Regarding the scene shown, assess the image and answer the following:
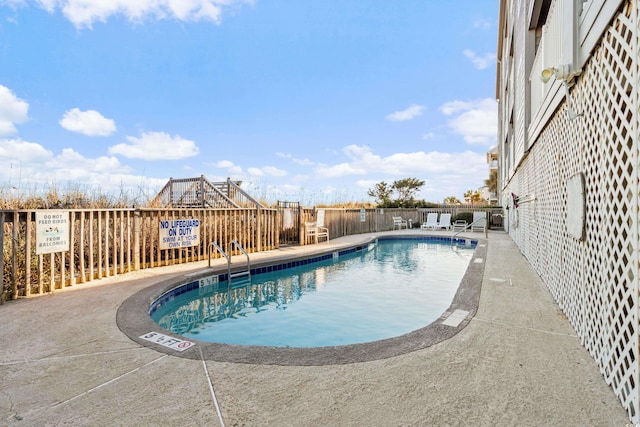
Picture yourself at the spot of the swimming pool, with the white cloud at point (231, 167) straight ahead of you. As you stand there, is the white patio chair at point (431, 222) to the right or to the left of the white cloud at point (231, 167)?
right

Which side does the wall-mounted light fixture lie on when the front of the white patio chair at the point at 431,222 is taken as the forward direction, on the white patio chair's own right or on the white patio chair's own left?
on the white patio chair's own left

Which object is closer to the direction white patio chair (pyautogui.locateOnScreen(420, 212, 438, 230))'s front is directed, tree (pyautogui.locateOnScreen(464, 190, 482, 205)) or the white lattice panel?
the white lattice panel
